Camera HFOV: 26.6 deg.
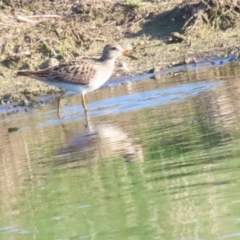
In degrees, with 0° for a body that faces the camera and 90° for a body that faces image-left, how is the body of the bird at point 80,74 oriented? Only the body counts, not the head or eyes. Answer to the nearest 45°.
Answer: approximately 270°
